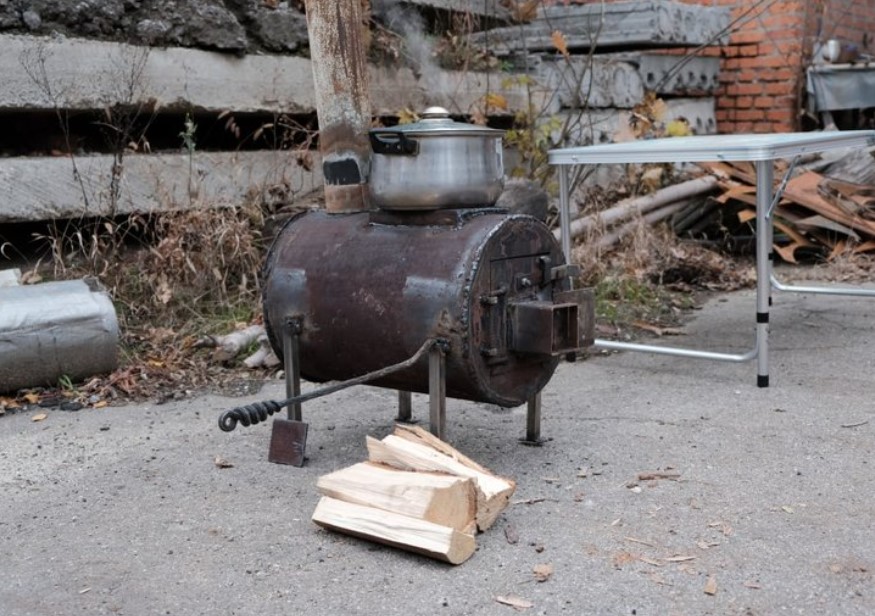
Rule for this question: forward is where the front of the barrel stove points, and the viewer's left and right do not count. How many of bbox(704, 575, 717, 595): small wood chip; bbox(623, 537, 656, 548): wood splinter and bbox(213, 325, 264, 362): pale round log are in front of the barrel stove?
2

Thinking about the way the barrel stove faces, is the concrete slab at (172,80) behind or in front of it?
behind

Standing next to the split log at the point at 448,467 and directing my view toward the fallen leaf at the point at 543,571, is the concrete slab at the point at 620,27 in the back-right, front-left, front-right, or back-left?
back-left

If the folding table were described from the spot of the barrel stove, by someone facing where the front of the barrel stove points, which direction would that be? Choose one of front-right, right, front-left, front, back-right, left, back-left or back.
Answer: left

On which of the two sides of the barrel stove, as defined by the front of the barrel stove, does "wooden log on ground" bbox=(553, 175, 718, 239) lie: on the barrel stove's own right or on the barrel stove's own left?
on the barrel stove's own left

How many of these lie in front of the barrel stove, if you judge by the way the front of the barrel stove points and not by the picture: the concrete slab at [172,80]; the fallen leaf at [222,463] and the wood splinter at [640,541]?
1

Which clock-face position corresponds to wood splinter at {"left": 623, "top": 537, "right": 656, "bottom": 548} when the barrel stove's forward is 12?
The wood splinter is roughly at 12 o'clock from the barrel stove.

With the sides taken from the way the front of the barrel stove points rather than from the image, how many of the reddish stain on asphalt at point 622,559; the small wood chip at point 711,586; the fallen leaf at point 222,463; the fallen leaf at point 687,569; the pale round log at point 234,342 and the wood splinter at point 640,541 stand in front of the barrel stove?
4

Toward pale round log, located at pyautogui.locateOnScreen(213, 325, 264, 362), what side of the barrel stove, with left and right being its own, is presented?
back

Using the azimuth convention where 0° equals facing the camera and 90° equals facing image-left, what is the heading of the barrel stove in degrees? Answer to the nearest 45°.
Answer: approximately 315°

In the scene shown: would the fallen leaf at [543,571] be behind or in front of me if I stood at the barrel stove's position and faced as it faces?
in front

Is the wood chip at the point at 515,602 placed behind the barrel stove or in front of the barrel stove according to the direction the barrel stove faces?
in front
